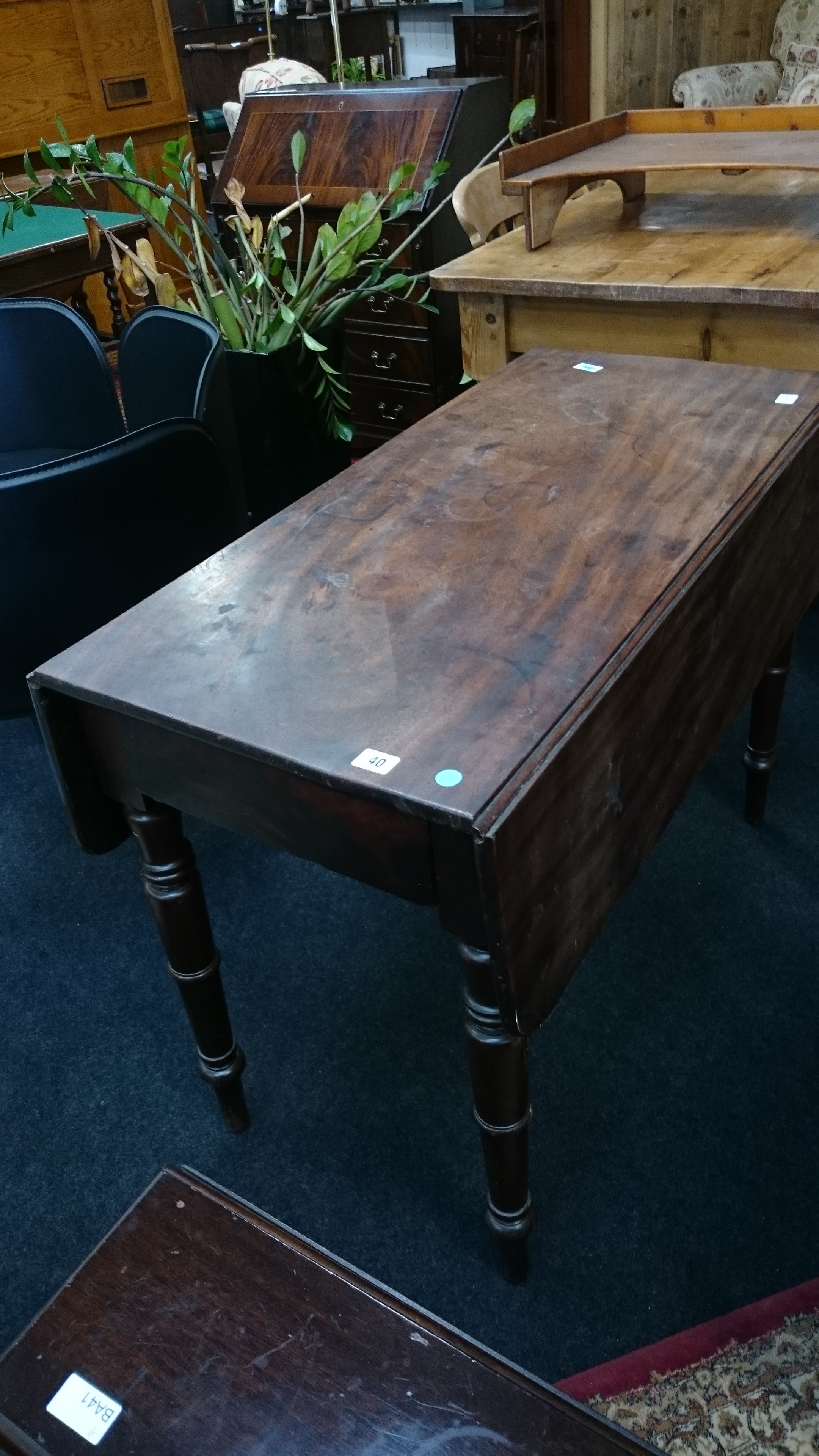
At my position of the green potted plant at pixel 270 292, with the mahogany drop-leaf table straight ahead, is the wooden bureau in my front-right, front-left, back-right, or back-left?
back-left

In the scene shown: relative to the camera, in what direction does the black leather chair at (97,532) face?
facing away from the viewer and to the left of the viewer

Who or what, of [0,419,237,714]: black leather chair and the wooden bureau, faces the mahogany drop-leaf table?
the wooden bureau

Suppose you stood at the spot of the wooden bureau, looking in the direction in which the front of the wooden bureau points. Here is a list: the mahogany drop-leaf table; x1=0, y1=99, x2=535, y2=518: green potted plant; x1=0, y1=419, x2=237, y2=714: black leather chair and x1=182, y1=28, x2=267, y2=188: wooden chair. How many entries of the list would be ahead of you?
3

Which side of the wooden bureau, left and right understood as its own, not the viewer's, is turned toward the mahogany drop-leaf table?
front

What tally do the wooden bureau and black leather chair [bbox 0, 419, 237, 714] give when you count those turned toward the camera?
1

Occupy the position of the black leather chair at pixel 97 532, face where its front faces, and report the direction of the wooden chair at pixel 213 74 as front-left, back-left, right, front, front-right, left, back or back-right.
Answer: front-right
